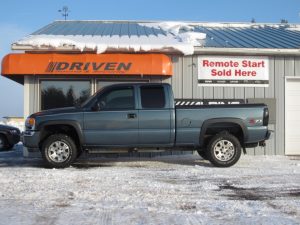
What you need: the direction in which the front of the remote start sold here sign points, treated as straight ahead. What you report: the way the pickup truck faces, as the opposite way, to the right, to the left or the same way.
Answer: to the right

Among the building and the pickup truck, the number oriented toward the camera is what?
1

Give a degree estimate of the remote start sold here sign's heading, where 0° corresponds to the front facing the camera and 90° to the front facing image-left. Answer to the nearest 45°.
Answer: approximately 0°

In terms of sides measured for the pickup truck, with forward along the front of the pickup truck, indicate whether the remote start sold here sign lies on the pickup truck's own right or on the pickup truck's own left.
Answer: on the pickup truck's own right

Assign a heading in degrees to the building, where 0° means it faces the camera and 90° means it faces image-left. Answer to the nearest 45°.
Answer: approximately 0°

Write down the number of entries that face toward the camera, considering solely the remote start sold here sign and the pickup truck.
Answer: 1

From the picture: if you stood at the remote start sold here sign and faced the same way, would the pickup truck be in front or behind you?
in front

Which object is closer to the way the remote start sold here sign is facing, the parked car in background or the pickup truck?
the pickup truck

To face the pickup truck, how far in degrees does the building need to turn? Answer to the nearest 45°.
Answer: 0° — it already faces it

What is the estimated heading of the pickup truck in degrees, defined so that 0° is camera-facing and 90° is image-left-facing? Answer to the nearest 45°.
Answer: approximately 90°

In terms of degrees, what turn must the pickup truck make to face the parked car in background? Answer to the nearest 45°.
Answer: approximately 45° to its right

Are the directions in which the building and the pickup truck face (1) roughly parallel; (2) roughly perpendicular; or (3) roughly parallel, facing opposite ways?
roughly perpendicular
